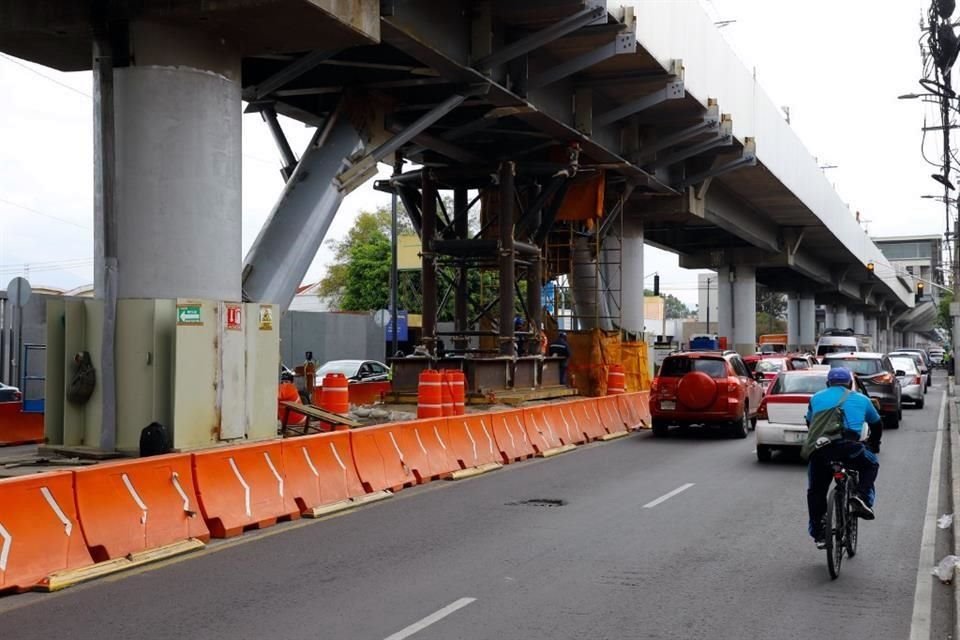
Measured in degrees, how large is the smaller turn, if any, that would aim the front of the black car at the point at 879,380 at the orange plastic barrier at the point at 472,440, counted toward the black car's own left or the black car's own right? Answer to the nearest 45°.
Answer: approximately 135° to the black car's own left

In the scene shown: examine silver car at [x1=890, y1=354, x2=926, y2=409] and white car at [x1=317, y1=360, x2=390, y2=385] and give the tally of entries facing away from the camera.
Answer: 1

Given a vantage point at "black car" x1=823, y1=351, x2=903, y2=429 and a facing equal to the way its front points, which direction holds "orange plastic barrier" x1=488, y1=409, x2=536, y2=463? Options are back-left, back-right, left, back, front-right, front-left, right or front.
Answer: back-left

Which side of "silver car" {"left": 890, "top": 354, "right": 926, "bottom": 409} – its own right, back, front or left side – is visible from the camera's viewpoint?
back

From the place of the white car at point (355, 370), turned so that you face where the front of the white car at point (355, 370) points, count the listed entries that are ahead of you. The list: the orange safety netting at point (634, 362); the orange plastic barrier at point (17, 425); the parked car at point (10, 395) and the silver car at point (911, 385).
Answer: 2

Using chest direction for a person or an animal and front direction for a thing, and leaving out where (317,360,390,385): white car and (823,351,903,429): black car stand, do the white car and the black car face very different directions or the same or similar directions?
very different directions

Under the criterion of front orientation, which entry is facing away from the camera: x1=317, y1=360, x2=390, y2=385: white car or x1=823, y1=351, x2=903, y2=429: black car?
the black car

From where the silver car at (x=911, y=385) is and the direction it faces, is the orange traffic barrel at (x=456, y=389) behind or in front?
behind

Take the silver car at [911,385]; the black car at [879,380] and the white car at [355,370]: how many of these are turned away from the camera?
2

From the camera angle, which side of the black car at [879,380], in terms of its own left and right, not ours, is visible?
back

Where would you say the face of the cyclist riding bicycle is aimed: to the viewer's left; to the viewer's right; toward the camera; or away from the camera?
away from the camera
